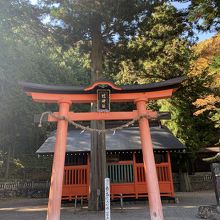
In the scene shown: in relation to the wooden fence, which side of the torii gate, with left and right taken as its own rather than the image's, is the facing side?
back

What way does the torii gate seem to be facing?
toward the camera
